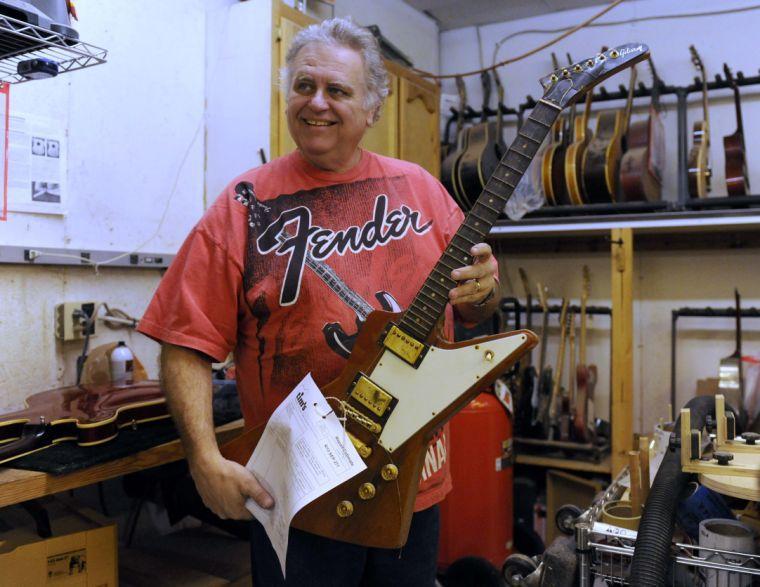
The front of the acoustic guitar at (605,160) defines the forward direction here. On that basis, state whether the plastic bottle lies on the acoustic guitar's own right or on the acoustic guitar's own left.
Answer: on the acoustic guitar's own right

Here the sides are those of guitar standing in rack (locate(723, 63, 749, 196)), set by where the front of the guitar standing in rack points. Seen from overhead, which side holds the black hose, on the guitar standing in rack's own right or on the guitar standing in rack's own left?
on the guitar standing in rack's own right

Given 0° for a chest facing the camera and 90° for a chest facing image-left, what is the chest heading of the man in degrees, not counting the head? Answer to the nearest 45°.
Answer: approximately 0°
